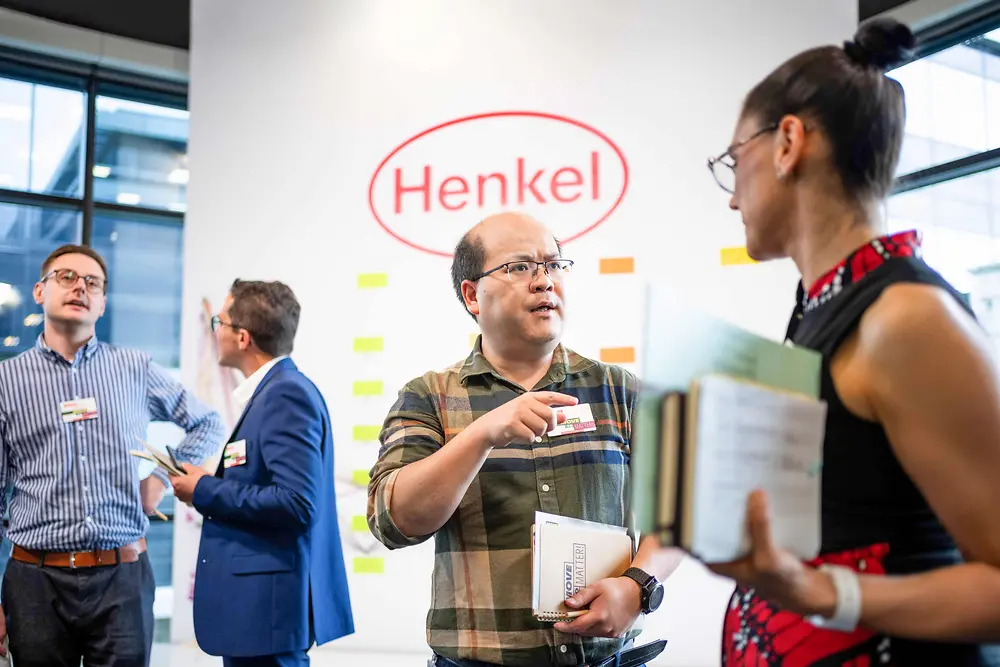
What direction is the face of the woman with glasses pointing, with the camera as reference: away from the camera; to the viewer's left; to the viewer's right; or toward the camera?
to the viewer's left

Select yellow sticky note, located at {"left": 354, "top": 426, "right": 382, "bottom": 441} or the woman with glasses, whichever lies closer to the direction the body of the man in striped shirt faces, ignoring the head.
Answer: the woman with glasses

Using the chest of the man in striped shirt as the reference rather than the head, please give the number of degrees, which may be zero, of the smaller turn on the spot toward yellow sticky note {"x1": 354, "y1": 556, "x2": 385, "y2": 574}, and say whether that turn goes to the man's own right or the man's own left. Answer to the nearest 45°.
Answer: approximately 135° to the man's own left

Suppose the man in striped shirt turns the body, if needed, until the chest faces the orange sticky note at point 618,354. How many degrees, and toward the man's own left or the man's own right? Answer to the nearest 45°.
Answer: approximately 90° to the man's own left

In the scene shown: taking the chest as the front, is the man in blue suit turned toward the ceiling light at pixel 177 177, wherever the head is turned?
no

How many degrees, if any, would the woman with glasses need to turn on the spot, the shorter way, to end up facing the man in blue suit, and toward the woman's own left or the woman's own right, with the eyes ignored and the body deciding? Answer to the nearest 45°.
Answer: approximately 45° to the woman's own right

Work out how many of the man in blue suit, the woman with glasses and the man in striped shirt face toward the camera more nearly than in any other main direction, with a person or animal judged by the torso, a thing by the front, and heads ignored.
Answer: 1

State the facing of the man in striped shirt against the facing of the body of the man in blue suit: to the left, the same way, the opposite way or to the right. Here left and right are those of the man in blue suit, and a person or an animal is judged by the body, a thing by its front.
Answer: to the left

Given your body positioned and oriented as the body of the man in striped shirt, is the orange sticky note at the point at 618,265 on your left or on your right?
on your left

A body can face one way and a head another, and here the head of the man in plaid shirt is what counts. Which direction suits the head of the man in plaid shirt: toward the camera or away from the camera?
toward the camera

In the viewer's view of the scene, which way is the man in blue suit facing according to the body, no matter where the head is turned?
to the viewer's left

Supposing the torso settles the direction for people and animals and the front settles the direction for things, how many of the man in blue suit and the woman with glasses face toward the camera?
0

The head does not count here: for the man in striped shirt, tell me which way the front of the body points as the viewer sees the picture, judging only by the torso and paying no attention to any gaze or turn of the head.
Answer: toward the camera

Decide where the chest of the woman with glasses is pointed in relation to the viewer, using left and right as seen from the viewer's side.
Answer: facing to the left of the viewer

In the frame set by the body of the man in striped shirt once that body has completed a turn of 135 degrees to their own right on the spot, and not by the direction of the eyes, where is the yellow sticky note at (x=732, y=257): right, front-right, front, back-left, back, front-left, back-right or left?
back-right

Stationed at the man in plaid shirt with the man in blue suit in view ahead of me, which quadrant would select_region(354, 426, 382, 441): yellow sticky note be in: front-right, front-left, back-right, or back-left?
front-right
